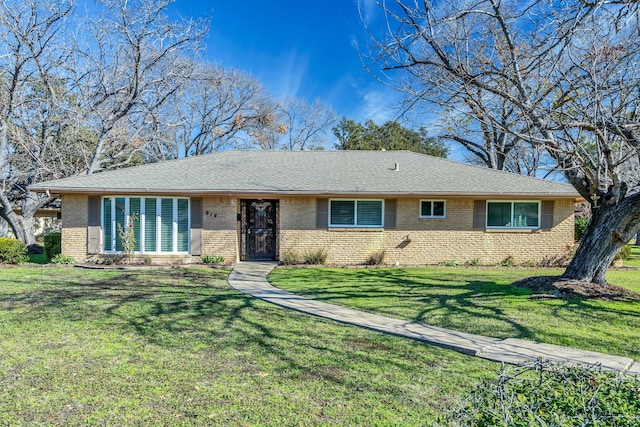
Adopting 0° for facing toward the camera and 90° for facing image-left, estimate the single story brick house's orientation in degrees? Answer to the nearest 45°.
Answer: approximately 0°

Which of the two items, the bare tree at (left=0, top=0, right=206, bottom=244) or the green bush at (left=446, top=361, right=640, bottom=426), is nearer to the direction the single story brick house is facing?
the green bush

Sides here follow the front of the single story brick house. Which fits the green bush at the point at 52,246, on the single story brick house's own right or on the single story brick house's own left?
on the single story brick house's own right

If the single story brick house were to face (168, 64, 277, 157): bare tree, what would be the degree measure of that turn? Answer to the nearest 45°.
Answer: approximately 180°

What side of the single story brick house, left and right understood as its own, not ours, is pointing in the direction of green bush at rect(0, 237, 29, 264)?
right

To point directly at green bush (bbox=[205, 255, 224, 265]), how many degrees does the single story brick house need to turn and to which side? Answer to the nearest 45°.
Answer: approximately 90° to its right

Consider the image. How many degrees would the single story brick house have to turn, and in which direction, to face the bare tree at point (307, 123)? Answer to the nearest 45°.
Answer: approximately 180°

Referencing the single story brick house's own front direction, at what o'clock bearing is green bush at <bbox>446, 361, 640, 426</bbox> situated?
The green bush is roughly at 12 o'clock from the single story brick house.

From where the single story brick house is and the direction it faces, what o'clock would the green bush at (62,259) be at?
The green bush is roughly at 3 o'clock from the single story brick house.

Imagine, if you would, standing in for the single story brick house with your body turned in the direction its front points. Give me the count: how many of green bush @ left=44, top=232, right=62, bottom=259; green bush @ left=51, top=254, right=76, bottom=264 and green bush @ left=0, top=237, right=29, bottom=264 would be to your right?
3

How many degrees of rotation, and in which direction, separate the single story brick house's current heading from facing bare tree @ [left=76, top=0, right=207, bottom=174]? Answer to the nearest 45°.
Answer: approximately 135° to its right

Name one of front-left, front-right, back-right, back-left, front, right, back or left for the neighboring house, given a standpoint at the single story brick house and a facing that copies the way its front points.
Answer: back-right
